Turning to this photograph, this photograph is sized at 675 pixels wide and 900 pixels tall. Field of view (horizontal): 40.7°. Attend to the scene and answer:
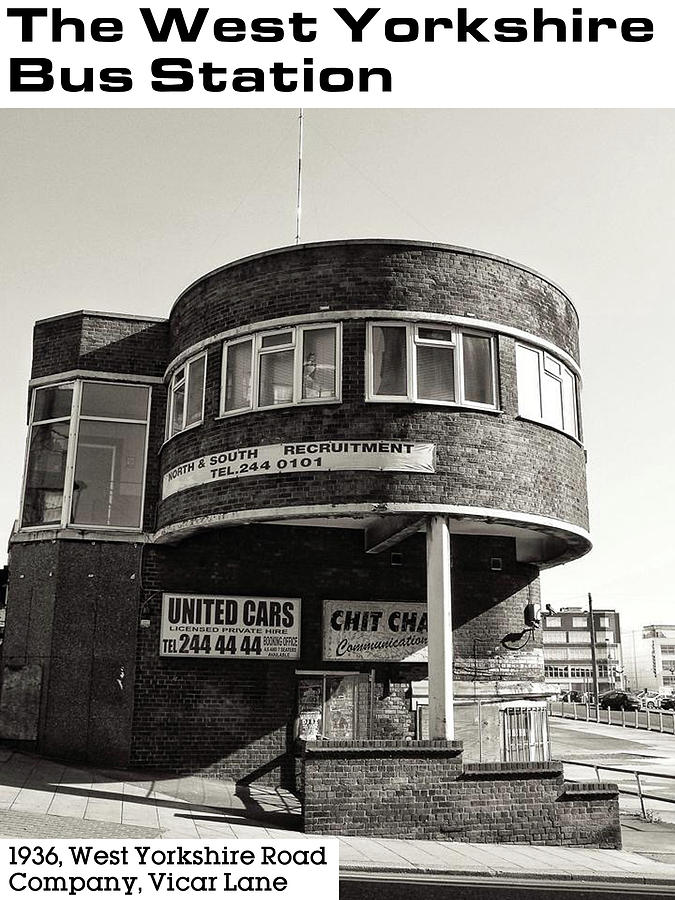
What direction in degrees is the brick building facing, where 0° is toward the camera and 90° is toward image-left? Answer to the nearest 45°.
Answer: approximately 0°

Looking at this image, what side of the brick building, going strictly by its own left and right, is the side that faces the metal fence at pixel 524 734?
left

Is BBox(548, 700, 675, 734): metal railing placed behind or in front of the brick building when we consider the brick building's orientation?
behind
